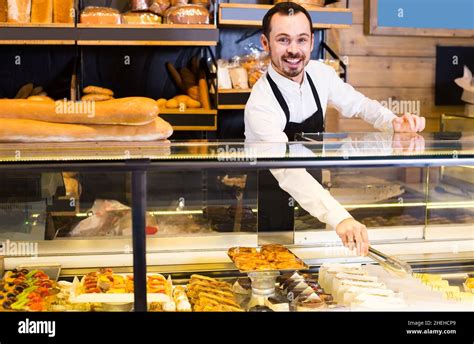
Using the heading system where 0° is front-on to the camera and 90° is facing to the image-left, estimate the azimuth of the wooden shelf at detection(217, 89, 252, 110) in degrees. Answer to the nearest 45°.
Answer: approximately 0°

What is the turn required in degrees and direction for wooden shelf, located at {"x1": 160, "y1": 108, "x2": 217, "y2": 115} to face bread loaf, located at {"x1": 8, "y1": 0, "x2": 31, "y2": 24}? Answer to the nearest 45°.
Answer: approximately 90° to its right

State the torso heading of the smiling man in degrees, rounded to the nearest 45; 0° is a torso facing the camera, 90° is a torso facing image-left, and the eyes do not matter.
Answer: approximately 315°

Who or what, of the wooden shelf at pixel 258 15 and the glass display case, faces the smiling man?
the wooden shelf

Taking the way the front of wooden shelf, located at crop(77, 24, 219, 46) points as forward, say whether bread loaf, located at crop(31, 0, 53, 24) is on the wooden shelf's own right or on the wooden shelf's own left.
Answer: on the wooden shelf's own right

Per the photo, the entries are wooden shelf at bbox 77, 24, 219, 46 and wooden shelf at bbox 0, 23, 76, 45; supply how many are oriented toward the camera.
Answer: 2

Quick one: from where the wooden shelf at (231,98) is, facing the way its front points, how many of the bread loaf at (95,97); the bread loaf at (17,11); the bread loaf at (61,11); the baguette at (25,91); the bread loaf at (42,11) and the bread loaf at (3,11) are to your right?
6

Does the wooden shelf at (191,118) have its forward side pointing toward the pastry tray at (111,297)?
yes

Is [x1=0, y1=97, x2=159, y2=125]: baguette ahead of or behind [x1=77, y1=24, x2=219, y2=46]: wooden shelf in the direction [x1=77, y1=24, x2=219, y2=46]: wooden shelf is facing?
ahead

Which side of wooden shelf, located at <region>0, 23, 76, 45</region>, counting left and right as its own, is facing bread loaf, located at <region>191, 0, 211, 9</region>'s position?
left
